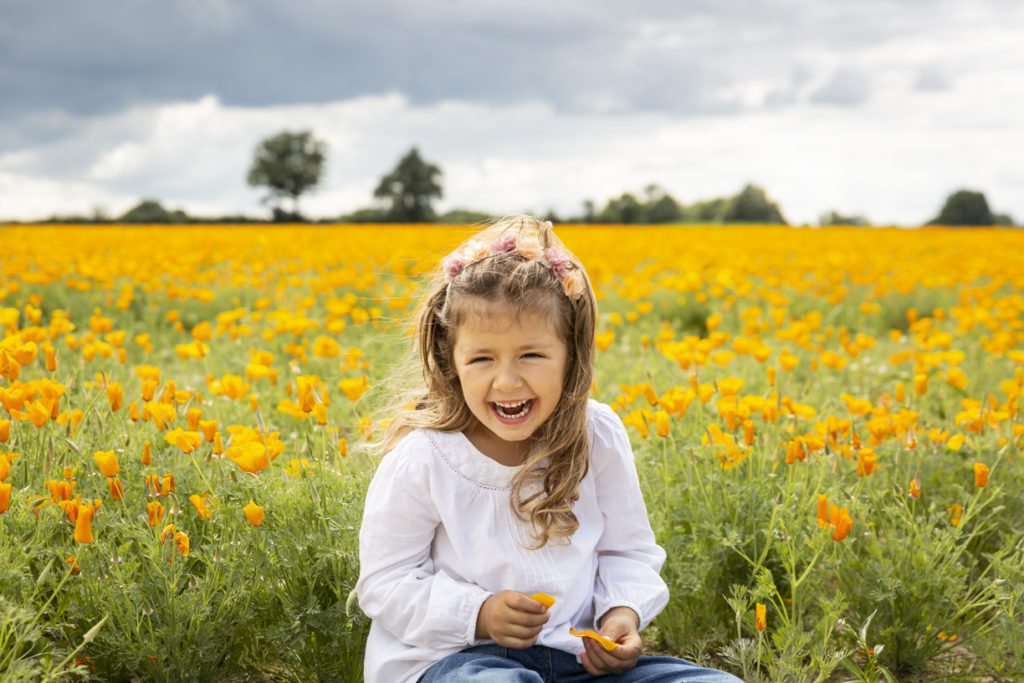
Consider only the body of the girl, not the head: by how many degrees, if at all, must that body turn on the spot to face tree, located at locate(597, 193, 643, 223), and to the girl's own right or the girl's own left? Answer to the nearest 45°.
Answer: approximately 180°

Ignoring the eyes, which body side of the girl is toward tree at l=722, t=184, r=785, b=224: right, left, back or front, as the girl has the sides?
back

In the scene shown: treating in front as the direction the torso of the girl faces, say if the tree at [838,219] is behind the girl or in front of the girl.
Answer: behind

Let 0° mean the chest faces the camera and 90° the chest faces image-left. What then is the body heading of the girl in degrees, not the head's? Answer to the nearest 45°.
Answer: approximately 0°
